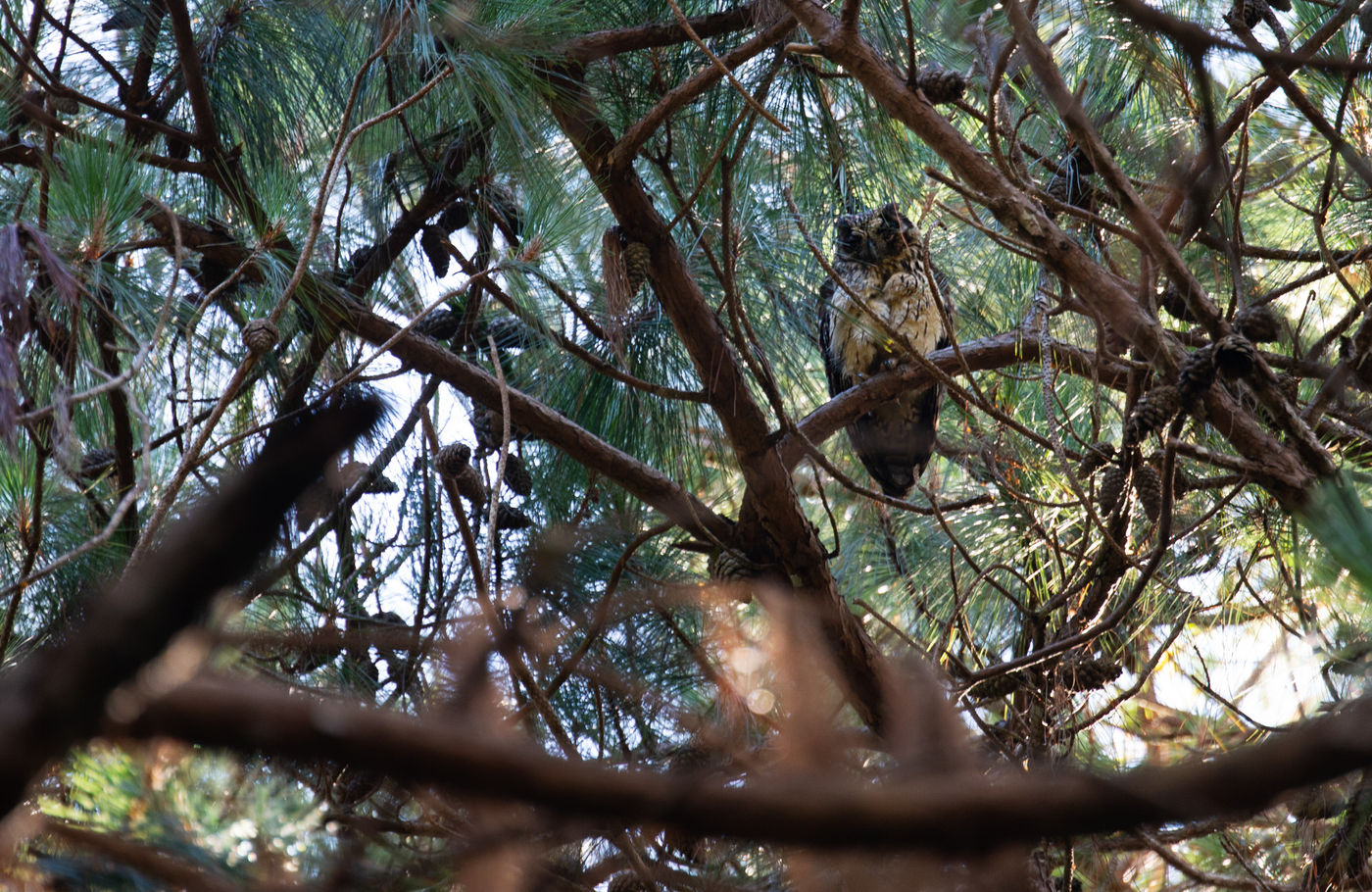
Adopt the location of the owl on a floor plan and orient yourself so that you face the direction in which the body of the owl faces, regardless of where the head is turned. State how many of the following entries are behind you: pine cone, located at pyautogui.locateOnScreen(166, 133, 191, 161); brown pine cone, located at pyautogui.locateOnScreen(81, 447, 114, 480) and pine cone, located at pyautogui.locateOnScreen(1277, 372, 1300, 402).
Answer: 0

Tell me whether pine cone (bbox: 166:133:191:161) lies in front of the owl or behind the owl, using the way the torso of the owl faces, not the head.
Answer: in front

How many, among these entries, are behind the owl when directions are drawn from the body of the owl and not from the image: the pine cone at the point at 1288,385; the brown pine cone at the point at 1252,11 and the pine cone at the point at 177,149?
0

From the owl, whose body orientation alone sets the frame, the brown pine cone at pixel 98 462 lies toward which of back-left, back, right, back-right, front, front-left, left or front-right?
front-right

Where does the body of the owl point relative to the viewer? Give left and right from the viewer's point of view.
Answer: facing the viewer
